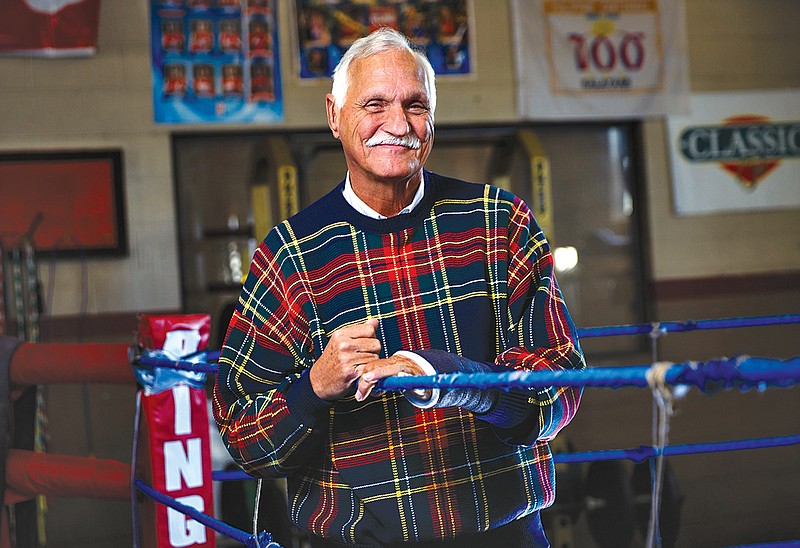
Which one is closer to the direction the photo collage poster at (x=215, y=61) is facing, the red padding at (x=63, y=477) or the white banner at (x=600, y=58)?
the red padding

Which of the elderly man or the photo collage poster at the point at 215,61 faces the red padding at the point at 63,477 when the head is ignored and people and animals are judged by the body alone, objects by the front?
the photo collage poster

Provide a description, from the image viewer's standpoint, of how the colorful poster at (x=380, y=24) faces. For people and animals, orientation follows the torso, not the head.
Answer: facing the viewer

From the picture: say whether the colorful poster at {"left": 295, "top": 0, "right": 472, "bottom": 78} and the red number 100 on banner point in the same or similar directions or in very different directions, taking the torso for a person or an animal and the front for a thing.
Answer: same or similar directions

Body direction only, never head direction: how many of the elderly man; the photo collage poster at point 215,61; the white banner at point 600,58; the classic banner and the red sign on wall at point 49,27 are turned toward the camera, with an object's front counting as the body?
5

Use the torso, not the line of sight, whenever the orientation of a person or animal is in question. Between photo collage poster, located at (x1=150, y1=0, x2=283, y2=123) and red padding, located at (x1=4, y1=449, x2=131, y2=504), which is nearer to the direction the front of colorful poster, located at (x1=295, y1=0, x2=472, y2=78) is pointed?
the red padding

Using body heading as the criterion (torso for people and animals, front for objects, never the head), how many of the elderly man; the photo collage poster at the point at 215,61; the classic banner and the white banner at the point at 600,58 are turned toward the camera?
4

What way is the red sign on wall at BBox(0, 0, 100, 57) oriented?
toward the camera

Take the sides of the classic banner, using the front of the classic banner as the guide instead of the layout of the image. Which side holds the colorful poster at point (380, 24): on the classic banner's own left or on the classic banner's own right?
on the classic banner's own right

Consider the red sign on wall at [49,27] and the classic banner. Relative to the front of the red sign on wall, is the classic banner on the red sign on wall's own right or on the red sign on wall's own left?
on the red sign on wall's own left

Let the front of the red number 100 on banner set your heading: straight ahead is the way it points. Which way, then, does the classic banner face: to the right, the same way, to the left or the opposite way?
the same way

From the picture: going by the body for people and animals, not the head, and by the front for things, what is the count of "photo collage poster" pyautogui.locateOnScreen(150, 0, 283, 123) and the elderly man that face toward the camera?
2

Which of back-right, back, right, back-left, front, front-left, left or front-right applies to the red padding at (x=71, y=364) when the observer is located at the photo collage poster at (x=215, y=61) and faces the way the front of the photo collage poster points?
front

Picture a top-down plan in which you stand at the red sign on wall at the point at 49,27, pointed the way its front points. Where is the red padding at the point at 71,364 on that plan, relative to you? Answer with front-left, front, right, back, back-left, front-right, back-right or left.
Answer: front

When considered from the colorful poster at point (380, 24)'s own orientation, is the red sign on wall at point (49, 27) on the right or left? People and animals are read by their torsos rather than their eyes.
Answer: on its right

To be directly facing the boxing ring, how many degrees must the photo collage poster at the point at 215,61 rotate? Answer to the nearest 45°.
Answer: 0° — it already faces it

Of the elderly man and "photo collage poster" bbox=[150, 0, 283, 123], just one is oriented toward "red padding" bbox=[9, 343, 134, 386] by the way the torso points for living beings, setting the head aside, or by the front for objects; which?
the photo collage poster
